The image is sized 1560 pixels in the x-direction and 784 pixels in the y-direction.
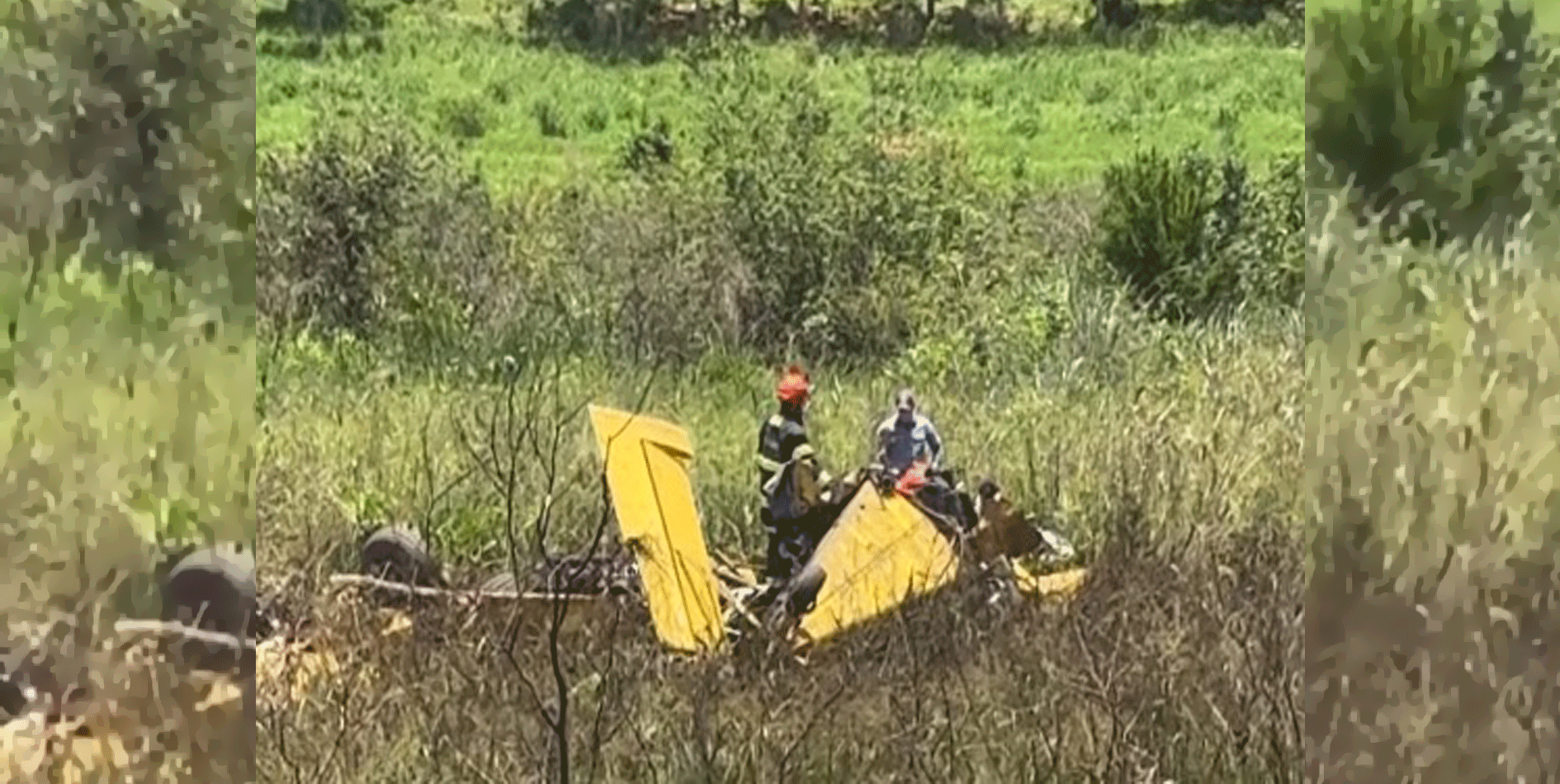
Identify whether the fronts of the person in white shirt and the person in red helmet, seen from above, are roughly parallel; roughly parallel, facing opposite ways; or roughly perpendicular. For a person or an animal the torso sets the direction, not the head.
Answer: roughly perpendicular

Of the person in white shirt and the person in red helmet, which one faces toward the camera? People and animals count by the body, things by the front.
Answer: the person in white shirt

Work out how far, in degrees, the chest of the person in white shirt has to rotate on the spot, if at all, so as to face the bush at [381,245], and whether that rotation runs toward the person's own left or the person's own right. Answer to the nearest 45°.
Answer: approximately 90° to the person's own right

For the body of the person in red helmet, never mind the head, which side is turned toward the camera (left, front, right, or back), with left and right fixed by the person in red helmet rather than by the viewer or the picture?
right

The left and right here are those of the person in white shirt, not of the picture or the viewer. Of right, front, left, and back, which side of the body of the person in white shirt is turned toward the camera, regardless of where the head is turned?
front
